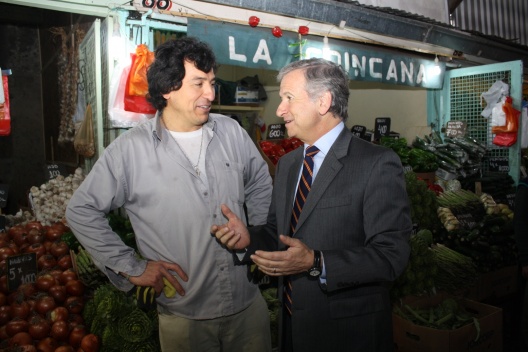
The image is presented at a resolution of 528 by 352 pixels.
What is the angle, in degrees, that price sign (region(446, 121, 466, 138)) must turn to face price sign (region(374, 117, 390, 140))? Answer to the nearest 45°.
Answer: approximately 45° to its right

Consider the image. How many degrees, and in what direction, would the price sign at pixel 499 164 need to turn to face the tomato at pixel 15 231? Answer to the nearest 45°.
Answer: approximately 45° to its right

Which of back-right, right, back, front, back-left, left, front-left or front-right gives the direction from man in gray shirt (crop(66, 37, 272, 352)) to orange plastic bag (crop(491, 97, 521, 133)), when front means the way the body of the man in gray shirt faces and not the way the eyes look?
left

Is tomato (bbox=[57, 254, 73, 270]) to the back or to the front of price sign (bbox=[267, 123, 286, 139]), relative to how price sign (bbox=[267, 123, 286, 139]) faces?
to the front

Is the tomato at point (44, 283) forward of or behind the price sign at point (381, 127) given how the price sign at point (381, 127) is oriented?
forward

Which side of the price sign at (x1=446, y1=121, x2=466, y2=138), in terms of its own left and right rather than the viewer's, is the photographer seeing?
front

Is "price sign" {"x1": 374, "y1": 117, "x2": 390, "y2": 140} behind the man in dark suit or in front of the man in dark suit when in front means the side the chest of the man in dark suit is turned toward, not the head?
behind

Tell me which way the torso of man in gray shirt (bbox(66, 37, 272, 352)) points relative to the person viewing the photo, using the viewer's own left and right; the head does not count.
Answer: facing the viewer and to the right of the viewer

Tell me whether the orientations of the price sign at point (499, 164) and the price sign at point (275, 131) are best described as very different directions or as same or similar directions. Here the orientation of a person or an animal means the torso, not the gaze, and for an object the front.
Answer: same or similar directions

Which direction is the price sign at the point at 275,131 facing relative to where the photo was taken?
toward the camera

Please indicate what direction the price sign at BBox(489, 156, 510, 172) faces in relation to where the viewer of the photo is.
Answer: facing the viewer

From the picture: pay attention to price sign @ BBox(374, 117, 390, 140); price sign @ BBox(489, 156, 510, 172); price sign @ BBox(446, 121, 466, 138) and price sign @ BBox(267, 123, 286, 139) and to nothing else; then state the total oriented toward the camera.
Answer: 4

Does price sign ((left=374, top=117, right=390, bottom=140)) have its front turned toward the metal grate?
no

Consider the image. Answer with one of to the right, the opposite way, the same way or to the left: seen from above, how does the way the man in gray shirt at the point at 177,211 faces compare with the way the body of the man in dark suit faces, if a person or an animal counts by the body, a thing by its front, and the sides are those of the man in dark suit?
to the left

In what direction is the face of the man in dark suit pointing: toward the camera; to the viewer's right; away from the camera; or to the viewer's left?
to the viewer's left

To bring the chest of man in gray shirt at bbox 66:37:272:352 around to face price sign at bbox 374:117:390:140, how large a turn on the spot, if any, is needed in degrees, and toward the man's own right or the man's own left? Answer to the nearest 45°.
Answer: approximately 90° to the man's own left

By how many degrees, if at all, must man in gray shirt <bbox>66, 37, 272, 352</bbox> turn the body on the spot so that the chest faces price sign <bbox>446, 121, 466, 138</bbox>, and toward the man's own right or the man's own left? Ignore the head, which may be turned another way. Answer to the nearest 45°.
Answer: approximately 90° to the man's own left
